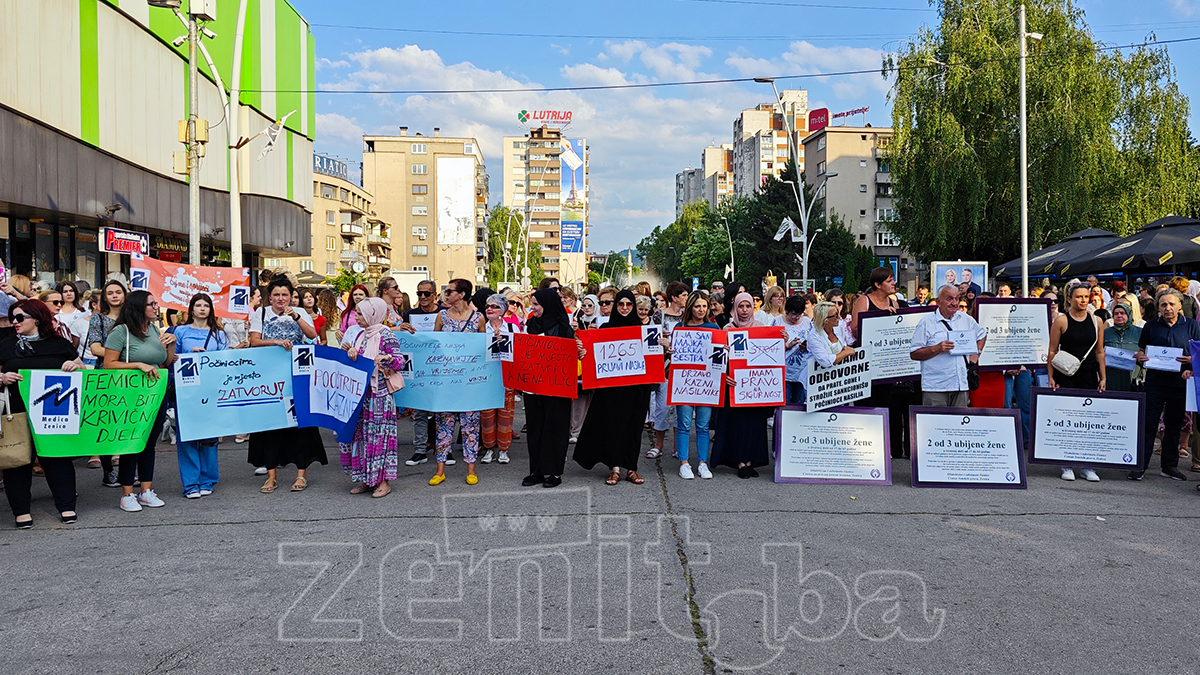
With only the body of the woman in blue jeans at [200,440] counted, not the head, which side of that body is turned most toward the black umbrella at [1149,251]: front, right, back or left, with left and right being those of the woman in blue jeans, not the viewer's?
left

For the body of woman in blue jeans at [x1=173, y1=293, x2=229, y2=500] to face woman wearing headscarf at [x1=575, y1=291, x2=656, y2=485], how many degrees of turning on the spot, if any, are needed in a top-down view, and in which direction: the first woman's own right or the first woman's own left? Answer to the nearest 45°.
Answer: approximately 90° to the first woman's own left

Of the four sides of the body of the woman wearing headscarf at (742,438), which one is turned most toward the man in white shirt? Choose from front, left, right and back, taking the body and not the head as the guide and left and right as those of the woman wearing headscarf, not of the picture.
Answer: left

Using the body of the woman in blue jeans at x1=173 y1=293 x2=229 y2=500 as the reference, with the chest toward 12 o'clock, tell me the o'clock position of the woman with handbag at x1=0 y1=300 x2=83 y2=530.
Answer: The woman with handbag is roughly at 2 o'clock from the woman in blue jeans.
